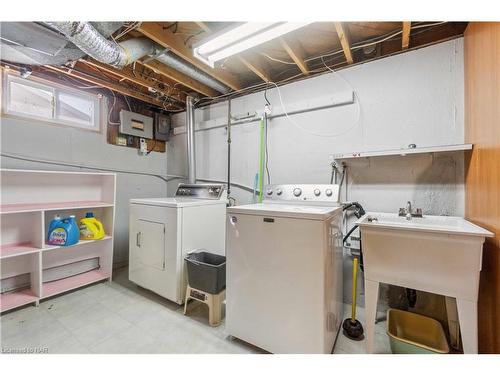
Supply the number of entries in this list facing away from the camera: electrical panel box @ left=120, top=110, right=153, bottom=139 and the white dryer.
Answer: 0

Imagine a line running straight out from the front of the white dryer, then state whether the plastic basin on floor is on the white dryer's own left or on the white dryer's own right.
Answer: on the white dryer's own left

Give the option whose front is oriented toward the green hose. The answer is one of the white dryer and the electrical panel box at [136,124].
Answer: the electrical panel box

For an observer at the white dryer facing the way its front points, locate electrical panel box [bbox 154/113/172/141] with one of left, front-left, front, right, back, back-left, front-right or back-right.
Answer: back-right

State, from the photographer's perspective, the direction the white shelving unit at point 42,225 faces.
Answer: facing the viewer and to the right of the viewer

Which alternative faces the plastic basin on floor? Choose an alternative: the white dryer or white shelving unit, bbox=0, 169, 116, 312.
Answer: the white shelving unit

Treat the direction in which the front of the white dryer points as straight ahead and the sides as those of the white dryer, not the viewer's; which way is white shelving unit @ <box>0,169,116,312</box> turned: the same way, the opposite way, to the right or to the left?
to the left

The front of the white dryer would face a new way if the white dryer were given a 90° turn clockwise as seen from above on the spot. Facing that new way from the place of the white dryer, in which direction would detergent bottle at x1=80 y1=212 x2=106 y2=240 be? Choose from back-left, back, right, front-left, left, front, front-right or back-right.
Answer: front

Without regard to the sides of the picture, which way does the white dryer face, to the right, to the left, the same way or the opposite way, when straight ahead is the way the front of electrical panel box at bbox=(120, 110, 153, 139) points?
to the right

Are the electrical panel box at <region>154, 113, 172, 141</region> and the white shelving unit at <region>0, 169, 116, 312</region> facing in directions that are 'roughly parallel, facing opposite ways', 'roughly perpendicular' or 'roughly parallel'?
roughly parallel

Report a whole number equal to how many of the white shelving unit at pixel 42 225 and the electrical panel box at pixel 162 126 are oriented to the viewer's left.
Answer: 0

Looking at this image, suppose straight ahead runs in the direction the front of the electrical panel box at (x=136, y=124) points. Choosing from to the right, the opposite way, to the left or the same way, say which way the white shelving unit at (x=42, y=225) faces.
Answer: the same way

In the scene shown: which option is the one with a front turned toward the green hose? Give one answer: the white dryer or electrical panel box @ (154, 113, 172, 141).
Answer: the electrical panel box

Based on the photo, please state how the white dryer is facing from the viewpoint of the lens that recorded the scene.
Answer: facing the viewer and to the left of the viewer

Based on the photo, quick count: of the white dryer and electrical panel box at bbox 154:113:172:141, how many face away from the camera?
0

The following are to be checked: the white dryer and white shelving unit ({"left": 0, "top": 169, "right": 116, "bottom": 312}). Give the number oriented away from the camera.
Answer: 0

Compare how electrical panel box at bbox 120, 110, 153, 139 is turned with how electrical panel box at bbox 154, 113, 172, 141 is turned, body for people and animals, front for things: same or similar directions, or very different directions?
same or similar directions

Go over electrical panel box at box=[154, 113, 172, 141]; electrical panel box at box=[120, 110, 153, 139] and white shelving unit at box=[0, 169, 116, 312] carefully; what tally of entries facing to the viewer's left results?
0
